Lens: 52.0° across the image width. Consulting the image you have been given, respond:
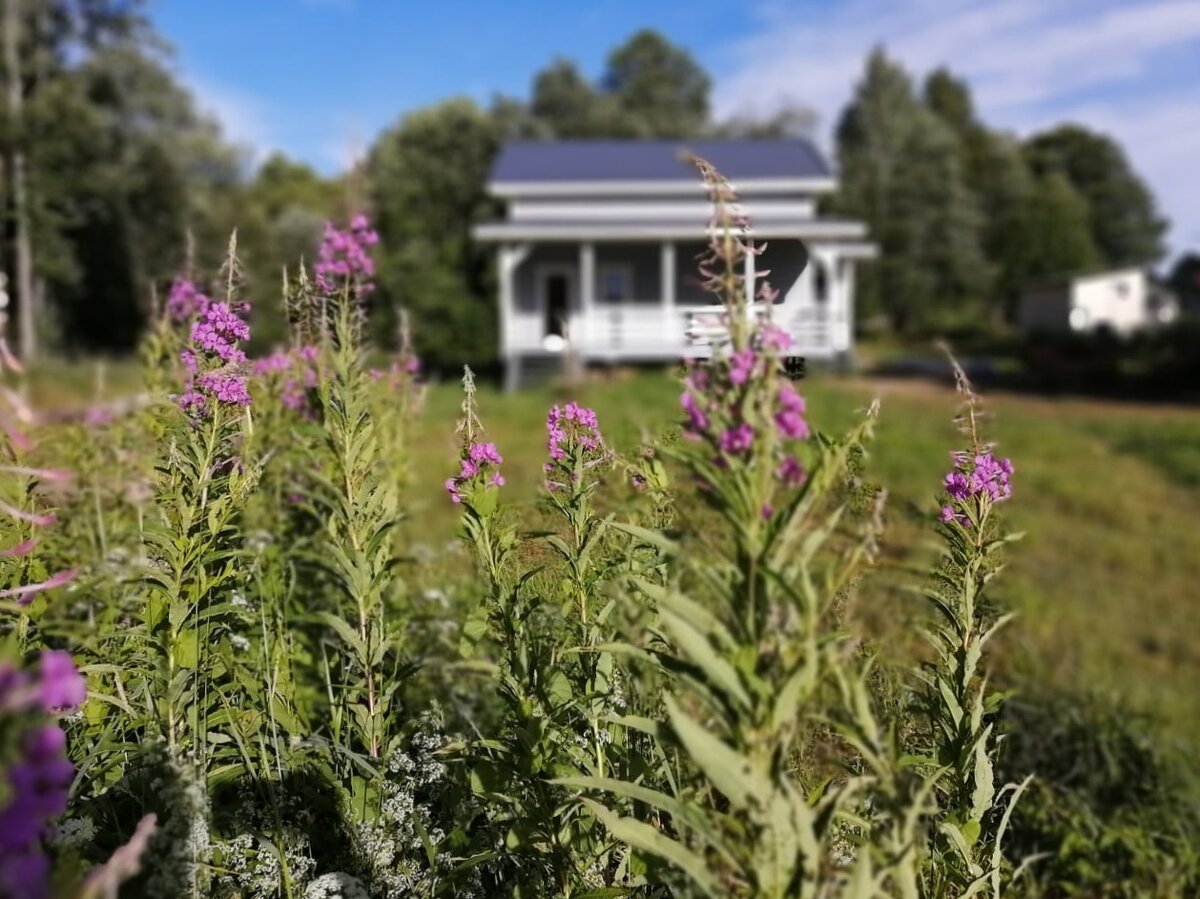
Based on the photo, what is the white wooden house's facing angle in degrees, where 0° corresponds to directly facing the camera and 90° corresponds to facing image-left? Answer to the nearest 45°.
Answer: approximately 0°

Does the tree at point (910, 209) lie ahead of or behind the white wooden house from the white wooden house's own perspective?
behind

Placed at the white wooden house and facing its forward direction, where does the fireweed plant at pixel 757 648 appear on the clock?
The fireweed plant is roughly at 12 o'clock from the white wooden house.

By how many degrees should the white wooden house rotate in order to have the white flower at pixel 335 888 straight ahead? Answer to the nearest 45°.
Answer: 0° — it already faces it

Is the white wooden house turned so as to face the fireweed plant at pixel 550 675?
yes

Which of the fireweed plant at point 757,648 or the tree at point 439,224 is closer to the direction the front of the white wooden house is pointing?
the fireweed plant

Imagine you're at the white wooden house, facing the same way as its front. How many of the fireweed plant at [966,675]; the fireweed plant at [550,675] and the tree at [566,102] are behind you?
1

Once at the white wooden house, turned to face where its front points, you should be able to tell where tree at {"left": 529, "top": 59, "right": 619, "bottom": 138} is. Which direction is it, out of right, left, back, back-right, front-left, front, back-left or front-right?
back

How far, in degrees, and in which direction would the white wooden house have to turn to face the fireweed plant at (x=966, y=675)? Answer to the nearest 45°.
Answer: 0° — it already faces it

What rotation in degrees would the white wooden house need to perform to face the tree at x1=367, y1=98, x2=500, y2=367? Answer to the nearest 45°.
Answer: approximately 135° to its right

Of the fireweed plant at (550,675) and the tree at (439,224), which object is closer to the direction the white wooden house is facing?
the fireweed plant

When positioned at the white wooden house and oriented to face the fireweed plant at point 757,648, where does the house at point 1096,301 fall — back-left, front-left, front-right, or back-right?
back-left

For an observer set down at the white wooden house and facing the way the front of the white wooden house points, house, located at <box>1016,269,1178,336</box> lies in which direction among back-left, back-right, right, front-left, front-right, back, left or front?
back-left
